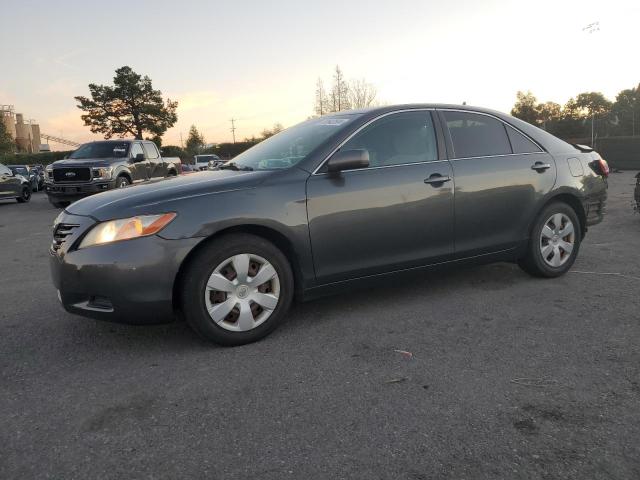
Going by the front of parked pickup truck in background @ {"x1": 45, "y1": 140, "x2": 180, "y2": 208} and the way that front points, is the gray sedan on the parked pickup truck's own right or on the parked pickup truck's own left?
on the parked pickup truck's own left

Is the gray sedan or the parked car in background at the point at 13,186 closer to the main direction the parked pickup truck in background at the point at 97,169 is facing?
the gray sedan

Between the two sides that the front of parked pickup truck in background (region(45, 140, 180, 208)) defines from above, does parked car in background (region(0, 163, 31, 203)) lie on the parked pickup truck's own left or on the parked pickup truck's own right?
on the parked pickup truck's own right

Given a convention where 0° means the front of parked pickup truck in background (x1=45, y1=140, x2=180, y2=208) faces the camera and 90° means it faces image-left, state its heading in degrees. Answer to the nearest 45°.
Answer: approximately 45°

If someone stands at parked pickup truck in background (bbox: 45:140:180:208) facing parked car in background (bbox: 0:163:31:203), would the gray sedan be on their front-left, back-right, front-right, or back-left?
back-left

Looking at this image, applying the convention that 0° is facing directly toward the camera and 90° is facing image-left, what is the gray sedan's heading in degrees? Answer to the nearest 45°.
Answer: approximately 45°

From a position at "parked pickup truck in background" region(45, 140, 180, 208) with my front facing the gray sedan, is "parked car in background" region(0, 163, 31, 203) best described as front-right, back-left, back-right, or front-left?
back-right

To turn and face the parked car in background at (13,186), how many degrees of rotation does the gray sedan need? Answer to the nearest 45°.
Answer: approximately 90° to its right
